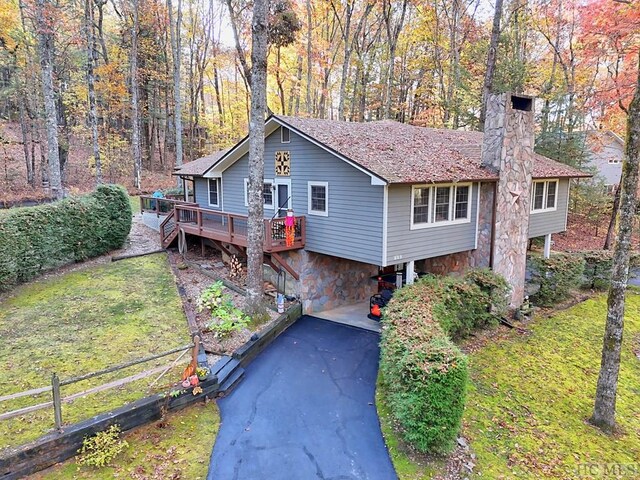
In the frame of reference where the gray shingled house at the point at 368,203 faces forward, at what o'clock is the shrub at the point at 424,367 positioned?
The shrub is roughly at 10 o'clock from the gray shingled house.

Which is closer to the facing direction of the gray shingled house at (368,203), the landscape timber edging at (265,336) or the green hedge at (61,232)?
the landscape timber edging

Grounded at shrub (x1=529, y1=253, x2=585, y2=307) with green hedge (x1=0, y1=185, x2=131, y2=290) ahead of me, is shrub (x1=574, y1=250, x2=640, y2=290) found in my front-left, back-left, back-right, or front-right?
back-right

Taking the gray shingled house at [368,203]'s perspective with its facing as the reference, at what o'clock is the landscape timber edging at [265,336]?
The landscape timber edging is roughly at 12 o'clock from the gray shingled house.

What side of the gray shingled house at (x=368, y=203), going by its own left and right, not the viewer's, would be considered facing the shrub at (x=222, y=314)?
front

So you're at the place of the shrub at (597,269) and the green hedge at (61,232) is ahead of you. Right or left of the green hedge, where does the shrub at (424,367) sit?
left

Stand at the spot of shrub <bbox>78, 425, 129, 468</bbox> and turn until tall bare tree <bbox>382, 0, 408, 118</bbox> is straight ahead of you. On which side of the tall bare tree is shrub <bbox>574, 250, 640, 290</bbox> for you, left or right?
right

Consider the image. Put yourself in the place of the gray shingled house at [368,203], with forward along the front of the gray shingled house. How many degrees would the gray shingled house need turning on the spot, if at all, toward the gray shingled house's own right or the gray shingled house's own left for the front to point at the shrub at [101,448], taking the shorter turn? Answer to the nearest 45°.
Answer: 0° — it already faces it
